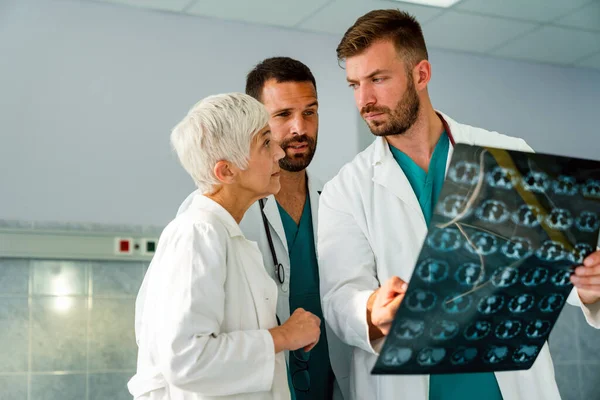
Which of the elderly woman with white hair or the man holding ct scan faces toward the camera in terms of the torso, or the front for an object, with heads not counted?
the man holding ct scan

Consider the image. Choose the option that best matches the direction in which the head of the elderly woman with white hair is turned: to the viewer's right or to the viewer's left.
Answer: to the viewer's right

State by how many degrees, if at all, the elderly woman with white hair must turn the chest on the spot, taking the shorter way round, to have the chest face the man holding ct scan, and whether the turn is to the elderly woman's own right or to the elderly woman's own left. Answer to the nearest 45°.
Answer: approximately 45° to the elderly woman's own left

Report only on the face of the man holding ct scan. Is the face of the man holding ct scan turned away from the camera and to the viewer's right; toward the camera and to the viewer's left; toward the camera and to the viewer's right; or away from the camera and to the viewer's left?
toward the camera and to the viewer's left

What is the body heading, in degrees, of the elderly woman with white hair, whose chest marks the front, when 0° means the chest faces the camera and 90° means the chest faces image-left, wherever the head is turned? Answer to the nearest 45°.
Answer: approximately 270°

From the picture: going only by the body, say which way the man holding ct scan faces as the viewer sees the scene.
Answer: toward the camera

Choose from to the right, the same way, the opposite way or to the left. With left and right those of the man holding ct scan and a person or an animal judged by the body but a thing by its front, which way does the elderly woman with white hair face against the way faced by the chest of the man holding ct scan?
to the left

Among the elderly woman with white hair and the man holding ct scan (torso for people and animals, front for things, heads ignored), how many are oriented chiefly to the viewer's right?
1
